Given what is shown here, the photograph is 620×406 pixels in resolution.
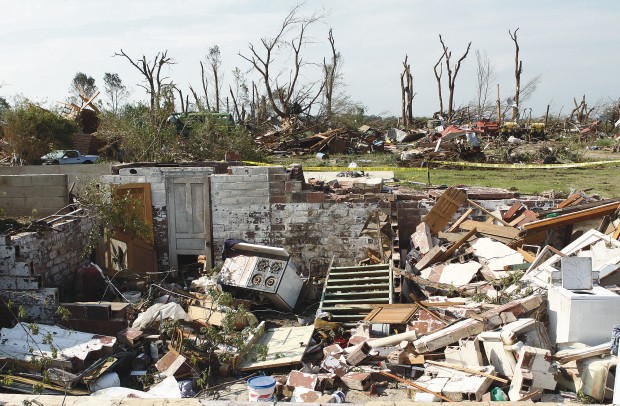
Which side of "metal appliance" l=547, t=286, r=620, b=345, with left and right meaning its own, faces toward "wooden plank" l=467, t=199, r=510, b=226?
back

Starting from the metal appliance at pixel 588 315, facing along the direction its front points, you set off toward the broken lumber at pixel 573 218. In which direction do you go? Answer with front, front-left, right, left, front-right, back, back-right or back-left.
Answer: back

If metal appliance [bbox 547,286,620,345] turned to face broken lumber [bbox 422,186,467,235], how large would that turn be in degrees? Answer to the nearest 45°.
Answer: approximately 135° to its right

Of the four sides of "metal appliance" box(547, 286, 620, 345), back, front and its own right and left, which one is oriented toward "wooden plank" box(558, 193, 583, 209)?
back

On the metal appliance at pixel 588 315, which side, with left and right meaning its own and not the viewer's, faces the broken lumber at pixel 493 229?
back

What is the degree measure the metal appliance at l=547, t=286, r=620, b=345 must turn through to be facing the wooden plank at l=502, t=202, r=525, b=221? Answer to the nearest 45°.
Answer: approximately 180°

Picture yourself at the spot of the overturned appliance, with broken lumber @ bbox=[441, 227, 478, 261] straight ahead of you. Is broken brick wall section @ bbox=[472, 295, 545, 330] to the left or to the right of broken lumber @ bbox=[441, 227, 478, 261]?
right

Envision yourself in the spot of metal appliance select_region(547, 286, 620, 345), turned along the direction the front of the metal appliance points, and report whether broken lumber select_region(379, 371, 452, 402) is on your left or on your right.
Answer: on your right

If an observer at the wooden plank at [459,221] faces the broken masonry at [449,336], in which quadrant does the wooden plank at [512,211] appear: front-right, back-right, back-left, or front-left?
back-left

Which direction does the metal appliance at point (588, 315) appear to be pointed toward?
toward the camera

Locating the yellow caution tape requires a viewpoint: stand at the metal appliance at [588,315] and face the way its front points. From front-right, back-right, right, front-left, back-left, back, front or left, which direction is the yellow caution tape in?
back
